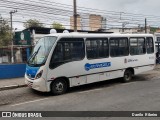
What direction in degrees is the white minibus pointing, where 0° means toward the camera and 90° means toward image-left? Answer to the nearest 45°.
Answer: approximately 45°

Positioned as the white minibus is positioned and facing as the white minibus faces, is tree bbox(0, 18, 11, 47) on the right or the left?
on its right

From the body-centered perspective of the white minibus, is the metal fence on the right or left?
on its right
